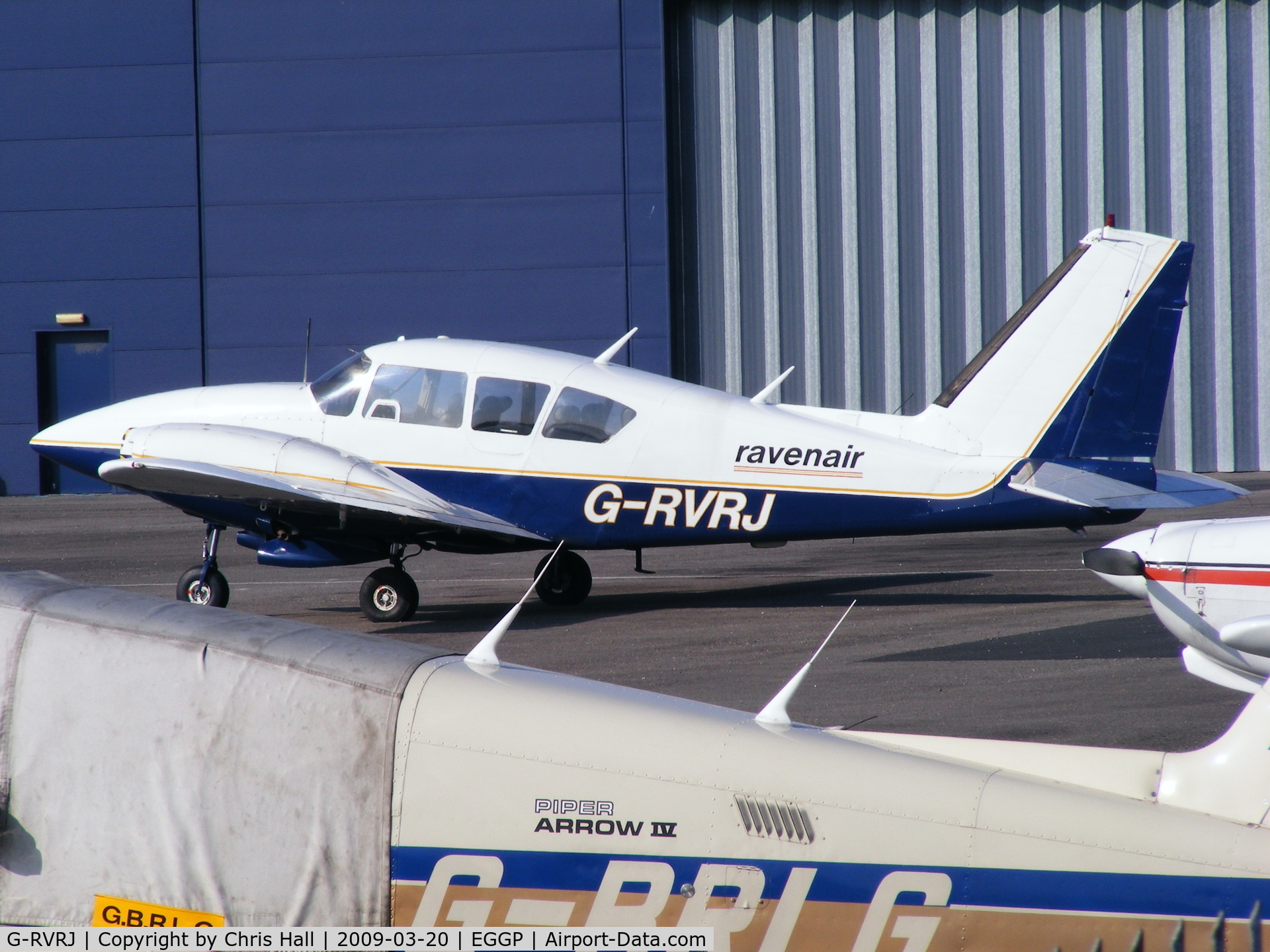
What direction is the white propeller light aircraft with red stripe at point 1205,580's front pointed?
to the viewer's left

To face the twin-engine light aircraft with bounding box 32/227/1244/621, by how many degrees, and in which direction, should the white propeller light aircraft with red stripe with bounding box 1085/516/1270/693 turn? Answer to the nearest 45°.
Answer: approximately 45° to its right
